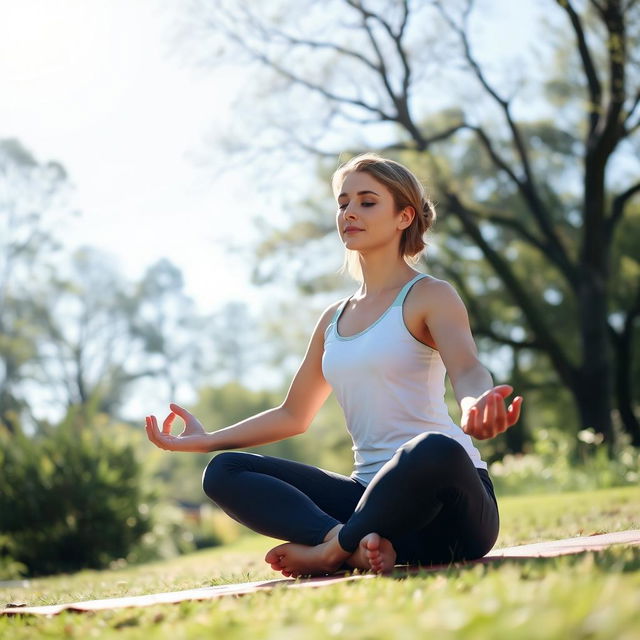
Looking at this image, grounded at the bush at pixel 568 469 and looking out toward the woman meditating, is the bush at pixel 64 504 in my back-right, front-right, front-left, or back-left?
front-right

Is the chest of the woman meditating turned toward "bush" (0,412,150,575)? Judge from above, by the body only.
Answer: no

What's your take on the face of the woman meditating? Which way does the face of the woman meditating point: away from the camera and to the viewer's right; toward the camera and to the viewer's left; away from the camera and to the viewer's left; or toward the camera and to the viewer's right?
toward the camera and to the viewer's left

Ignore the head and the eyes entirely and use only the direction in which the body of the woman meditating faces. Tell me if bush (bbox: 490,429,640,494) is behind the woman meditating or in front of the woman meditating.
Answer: behind
